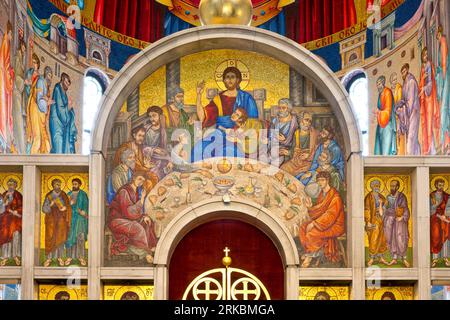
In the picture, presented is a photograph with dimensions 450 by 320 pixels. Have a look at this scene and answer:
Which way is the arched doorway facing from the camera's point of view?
toward the camera
